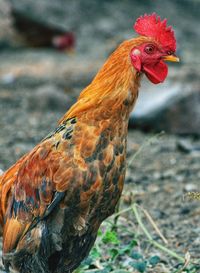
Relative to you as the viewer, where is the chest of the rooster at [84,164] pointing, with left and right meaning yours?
facing to the right of the viewer
